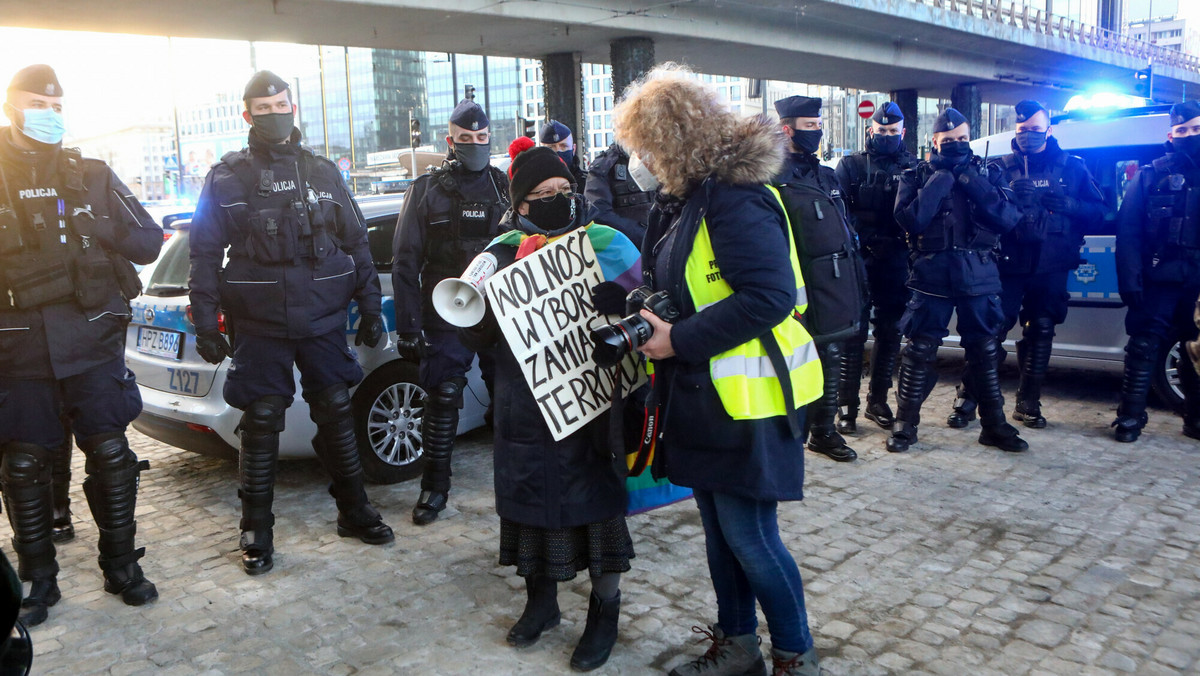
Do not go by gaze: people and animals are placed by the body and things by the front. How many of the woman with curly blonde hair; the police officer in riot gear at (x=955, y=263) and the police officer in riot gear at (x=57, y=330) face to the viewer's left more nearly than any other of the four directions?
1

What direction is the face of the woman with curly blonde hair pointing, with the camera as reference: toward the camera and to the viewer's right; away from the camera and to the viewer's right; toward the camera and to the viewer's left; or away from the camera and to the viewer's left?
away from the camera and to the viewer's left

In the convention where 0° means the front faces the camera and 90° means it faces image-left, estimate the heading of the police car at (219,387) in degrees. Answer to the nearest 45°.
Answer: approximately 225°

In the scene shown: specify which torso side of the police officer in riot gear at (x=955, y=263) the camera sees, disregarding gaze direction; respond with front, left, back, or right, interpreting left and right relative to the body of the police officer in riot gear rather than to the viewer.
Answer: front

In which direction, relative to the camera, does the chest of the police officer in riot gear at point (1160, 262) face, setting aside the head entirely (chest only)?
toward the camera

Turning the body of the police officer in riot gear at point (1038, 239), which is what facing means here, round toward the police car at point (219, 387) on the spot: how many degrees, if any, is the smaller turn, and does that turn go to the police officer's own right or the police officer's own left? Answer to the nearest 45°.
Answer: approximately 45° to the police officer's own right

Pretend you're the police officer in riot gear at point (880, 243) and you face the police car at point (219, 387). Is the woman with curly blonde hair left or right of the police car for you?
left

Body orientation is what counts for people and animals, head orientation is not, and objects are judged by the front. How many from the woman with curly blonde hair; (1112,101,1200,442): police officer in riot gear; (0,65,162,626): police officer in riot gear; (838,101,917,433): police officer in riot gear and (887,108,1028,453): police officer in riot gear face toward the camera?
4

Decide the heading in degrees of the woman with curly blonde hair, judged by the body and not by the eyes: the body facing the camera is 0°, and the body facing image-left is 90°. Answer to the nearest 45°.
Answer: approximately 90°

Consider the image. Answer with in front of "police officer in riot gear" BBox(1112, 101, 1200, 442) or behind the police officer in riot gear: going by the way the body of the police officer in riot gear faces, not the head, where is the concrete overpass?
behind

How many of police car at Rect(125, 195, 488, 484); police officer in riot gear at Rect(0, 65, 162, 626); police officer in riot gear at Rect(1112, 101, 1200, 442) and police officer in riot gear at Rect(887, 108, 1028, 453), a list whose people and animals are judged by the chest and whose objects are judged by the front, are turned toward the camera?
3

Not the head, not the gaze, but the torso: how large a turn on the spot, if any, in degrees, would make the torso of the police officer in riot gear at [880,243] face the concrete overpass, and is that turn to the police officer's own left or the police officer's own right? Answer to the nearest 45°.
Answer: approximately 180°
